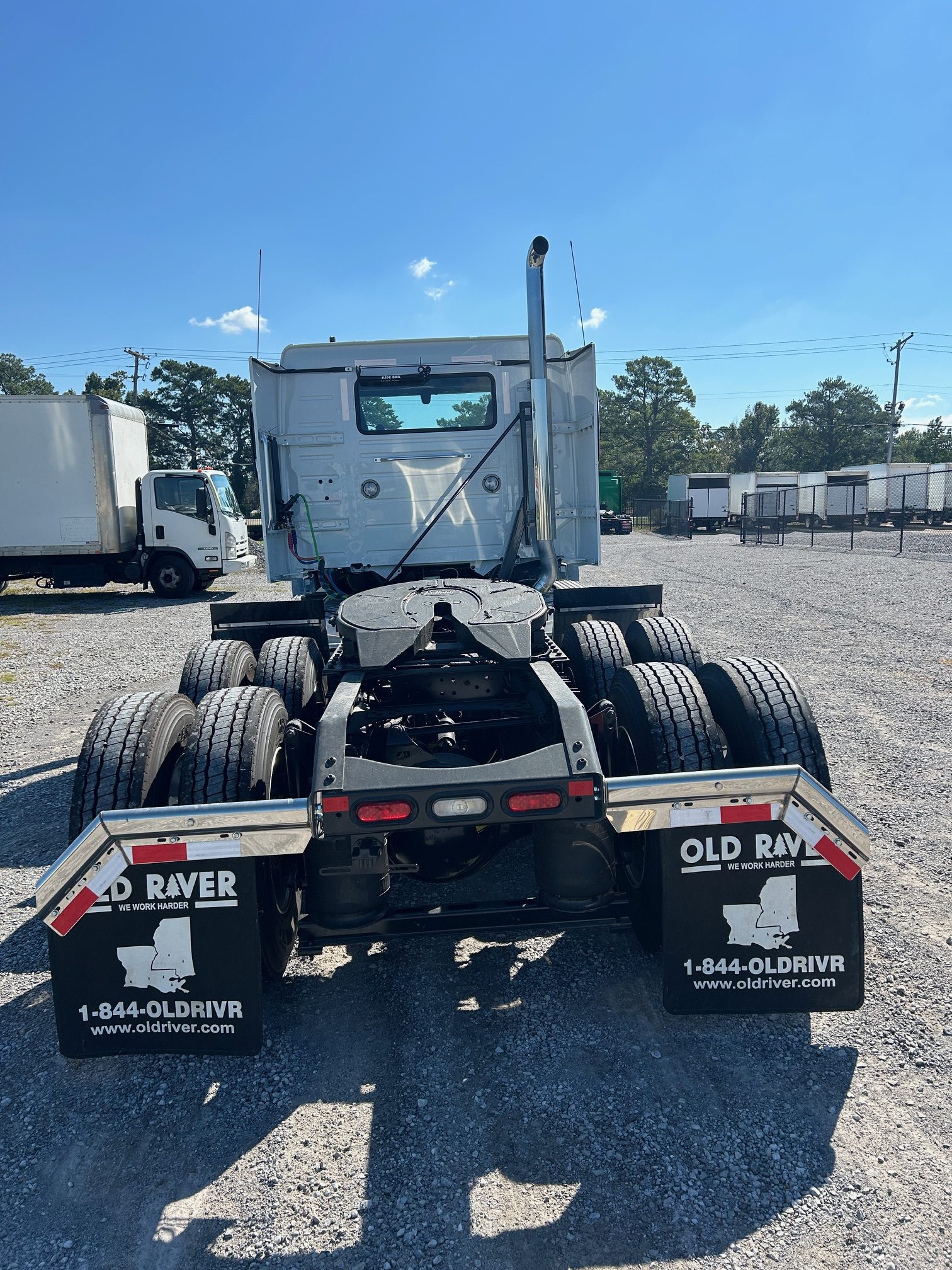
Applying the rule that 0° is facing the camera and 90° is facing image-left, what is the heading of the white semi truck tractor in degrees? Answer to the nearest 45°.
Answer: approximately 180°

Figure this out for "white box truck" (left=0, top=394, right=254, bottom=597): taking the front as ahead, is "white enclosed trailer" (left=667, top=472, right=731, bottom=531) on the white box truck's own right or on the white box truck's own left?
on the white box truck's own left

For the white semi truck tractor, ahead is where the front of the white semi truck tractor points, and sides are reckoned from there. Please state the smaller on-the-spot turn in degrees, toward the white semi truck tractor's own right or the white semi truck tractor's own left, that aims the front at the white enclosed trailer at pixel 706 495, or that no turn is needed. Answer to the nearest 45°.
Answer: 0° — it already faces it

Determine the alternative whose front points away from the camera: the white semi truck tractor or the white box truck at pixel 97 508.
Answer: the white semi truck tractor

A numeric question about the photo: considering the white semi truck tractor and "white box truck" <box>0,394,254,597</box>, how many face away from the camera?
1

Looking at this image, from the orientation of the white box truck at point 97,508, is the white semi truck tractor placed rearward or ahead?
ahead

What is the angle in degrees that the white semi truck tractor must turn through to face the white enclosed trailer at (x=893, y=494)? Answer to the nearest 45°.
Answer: approximately 45° to its right

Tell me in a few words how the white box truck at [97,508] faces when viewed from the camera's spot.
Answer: facing the viewer and to the right of the viewer
